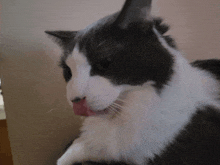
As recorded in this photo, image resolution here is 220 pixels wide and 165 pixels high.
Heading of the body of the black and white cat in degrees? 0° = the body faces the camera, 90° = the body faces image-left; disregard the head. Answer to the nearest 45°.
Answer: approximately 45°
